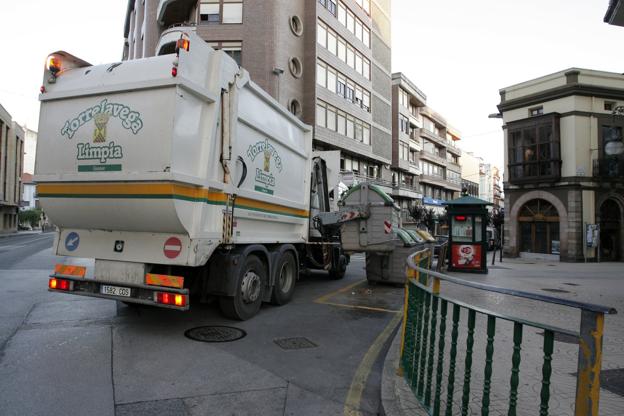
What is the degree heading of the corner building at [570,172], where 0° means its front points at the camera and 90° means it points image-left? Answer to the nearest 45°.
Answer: approximately 45°

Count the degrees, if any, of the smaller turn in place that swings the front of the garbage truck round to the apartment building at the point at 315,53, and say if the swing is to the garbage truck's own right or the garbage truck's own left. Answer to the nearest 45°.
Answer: approximately 45° to the garbage truck's own left

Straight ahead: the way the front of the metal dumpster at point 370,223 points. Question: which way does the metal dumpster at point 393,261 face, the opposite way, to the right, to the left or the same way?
the same way

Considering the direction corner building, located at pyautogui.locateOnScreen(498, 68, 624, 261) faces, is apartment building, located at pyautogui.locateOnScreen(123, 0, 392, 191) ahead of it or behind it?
ahead

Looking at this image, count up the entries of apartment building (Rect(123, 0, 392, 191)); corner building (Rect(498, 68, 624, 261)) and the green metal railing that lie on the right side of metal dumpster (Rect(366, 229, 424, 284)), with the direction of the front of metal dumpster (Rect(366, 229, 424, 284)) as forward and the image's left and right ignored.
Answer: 1

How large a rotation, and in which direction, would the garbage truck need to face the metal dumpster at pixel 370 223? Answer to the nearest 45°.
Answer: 0° — it already faces it

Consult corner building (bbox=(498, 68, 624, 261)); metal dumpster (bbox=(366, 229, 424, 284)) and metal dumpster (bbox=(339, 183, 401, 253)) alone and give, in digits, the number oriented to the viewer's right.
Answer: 2

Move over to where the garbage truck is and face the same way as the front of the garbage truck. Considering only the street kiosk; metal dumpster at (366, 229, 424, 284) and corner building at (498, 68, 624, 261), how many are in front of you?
3

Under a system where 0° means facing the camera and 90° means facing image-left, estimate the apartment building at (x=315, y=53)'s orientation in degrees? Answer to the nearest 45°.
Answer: approximately 315°
